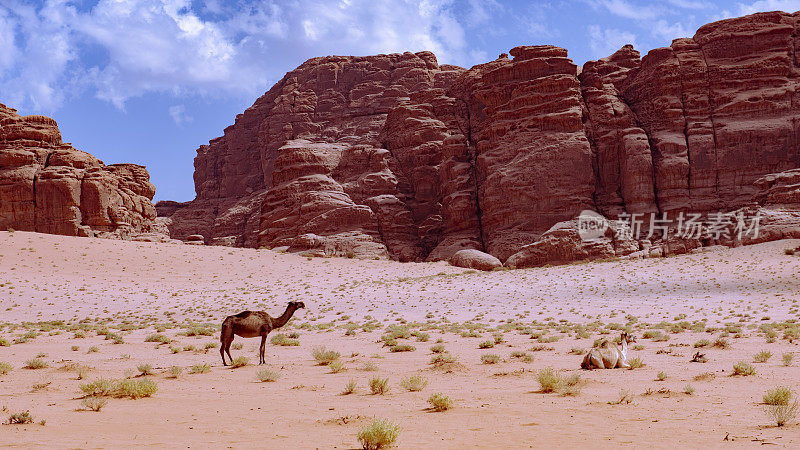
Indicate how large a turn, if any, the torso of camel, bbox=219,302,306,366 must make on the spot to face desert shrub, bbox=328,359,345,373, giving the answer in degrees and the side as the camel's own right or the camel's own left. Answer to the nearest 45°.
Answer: approximately 45° to the camel's own right

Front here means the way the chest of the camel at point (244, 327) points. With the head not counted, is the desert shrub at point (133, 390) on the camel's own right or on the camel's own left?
on the camel's own right

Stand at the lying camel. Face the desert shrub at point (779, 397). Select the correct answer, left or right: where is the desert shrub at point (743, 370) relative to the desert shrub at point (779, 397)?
left

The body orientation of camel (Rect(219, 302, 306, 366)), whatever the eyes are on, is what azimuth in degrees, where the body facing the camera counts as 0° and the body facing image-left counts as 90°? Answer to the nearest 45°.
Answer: approximately 270°

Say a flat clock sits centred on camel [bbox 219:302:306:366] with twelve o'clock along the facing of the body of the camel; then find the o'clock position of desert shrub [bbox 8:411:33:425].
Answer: The desert shrub is roughly at 4 o'clock from the camel.

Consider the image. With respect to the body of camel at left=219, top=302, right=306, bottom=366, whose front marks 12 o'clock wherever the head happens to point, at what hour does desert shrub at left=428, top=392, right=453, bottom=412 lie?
The desert shrub is roughly at 2 o'clock from the camel.

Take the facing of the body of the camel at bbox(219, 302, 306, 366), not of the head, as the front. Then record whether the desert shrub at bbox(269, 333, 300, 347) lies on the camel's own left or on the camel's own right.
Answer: on the camel's own left

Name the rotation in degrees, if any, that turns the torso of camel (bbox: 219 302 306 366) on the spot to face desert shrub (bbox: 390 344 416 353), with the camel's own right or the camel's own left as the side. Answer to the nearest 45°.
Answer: approximately 45° to the camel's own left

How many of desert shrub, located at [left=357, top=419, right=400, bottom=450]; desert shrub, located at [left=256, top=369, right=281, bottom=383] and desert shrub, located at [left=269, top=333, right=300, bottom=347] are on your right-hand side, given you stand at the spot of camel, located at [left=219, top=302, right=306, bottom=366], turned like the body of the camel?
2

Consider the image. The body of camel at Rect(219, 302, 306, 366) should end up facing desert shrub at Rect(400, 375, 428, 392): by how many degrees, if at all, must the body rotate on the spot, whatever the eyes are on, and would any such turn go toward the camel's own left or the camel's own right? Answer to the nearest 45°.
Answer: approximately 45° to the camel's own right

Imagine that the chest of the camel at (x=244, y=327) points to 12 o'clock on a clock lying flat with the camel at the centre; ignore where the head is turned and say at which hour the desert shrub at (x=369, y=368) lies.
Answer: The desert shrub is roughly at 1 o'clock from the camel.

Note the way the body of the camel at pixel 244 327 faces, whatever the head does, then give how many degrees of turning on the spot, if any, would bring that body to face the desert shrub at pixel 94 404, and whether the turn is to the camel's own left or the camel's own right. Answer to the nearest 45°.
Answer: approximately 135° to the camel's own right

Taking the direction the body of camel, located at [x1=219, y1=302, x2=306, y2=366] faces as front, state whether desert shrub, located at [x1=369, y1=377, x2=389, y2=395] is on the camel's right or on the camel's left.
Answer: on the camel's right
